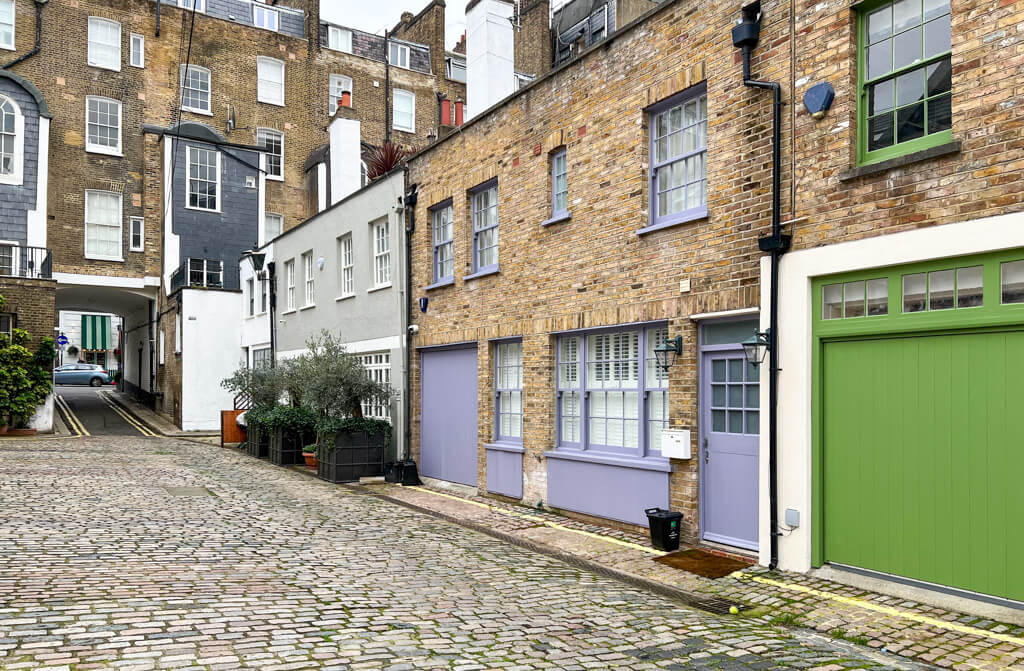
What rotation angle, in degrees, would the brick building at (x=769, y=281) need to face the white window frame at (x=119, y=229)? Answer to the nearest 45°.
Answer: approximately 90° to its right

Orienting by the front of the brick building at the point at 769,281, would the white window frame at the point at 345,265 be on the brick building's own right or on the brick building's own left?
on the brick building's own right

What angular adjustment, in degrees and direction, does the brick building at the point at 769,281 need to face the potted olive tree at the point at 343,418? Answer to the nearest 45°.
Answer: approximately 90° to its right

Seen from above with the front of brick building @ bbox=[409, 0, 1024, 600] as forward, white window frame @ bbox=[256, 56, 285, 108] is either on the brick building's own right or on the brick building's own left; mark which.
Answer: on the brick building's own right

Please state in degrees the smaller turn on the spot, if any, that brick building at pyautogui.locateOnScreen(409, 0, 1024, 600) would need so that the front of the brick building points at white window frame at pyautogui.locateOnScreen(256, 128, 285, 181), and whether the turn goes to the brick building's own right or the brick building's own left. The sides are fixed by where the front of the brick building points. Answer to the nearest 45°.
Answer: approximately 90° to the brick building's own right

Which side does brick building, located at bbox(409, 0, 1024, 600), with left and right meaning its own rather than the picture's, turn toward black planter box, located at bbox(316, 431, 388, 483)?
right

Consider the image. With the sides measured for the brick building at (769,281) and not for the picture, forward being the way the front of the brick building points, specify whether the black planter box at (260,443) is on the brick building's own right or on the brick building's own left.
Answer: on the brick building's own right

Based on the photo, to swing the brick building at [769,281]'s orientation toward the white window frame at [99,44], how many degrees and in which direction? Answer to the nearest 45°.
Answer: approximately 90° to its right

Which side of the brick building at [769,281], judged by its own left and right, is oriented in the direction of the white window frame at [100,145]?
right

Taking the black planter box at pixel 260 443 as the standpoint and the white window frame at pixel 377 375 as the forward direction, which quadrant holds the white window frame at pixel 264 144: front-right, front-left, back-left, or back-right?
back-left

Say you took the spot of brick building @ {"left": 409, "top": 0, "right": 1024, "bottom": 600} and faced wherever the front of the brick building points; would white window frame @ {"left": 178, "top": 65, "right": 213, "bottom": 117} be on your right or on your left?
on your right

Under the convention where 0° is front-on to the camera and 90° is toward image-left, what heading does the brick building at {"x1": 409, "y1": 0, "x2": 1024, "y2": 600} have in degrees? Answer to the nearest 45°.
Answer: approximately 45°
